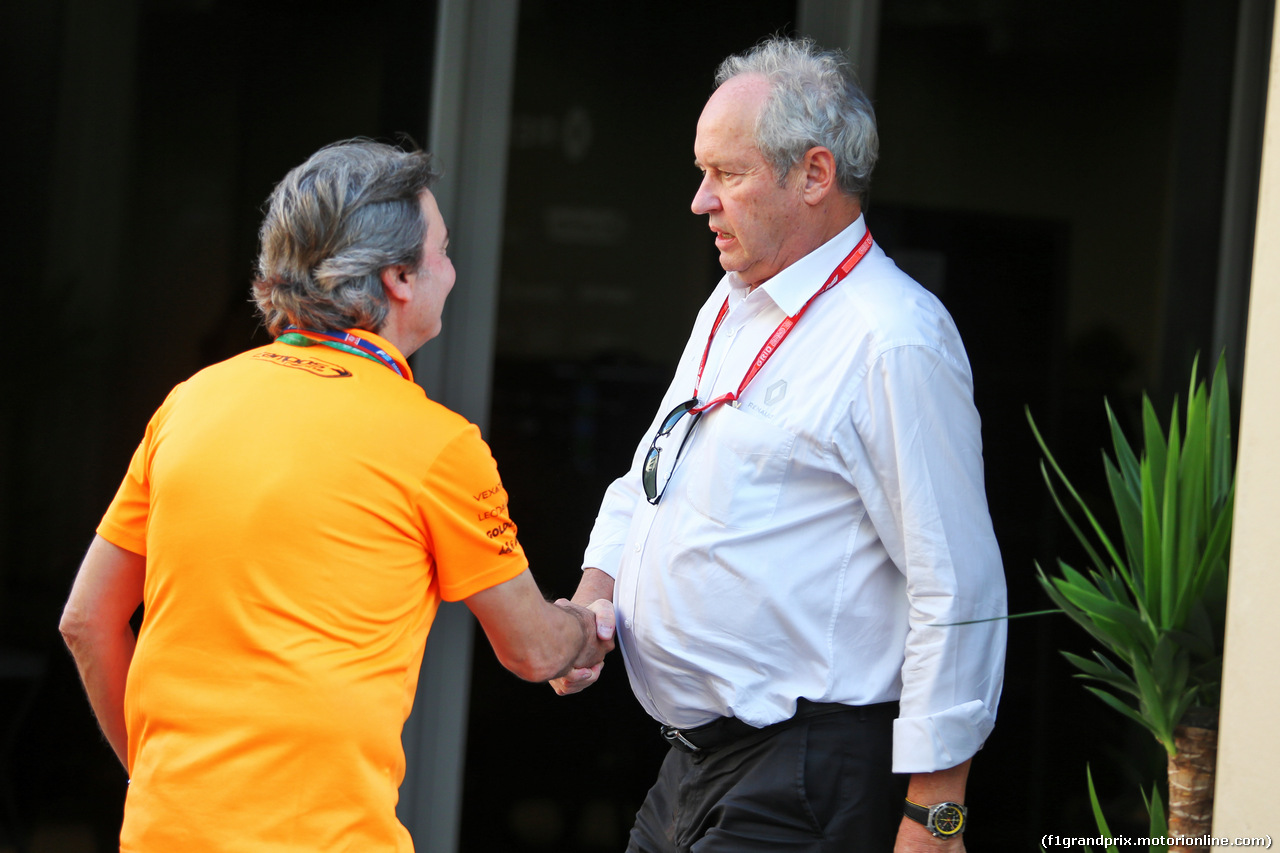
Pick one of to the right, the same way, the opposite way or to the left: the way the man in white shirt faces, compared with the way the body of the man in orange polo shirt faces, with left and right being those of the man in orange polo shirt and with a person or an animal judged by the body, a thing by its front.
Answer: the opposite way

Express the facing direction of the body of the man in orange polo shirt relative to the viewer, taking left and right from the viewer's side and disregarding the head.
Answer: facing away from the viewer and to the right of the viewer

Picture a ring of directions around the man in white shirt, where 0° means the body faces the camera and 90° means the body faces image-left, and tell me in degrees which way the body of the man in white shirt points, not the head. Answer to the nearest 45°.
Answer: approximately 45°

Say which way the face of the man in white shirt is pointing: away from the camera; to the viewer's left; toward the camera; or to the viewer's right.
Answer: to the viewer's left

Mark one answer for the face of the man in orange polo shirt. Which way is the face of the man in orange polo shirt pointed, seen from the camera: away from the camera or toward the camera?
away from the camera
